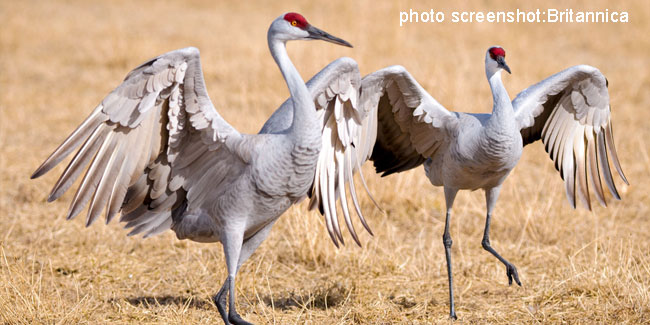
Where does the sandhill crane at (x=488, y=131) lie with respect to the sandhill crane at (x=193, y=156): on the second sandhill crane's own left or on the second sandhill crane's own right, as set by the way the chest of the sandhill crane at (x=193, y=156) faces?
on the second sandhill crane's own left

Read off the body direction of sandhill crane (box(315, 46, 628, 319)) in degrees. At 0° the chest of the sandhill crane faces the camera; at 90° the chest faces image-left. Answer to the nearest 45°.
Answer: approximately 315°

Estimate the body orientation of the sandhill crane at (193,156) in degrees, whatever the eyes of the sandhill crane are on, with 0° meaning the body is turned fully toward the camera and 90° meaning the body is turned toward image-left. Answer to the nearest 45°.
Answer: approximately 315°
